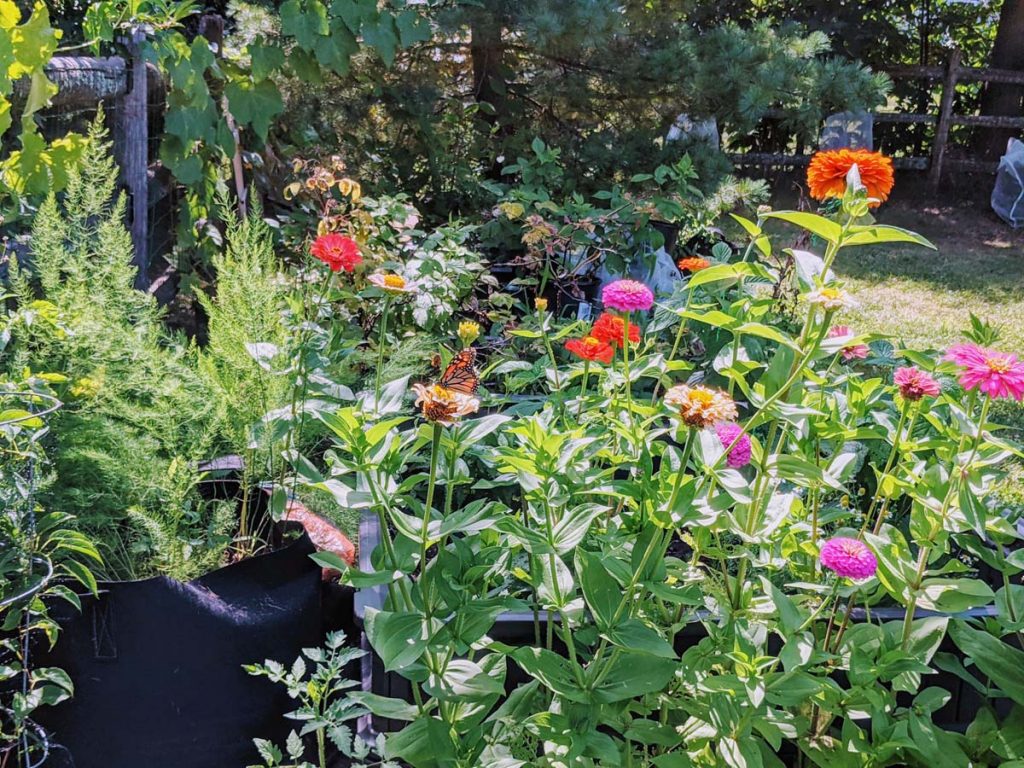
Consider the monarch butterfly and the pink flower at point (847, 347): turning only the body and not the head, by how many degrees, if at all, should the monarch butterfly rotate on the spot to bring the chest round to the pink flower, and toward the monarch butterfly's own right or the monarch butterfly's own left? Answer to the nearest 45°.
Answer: approximately 135° to the monarch butterfly's own right
